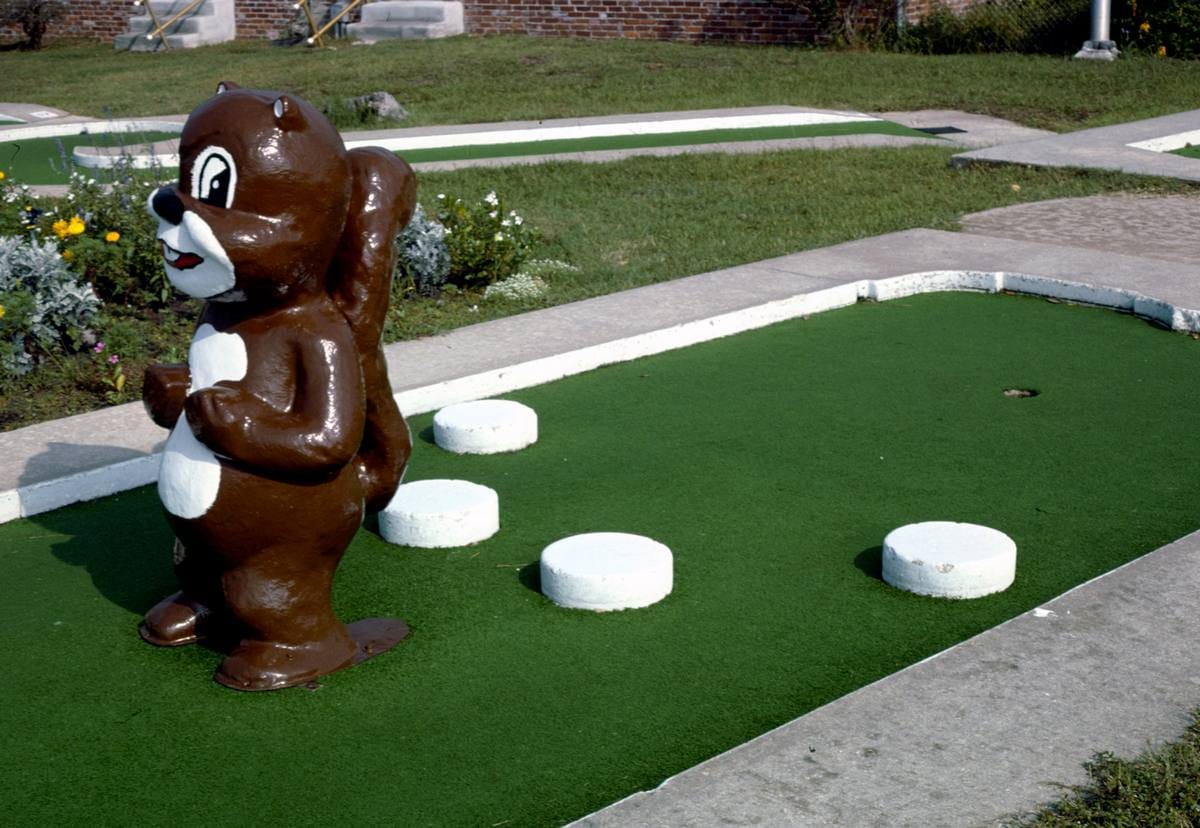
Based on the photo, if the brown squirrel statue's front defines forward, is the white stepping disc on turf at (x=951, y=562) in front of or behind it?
behind

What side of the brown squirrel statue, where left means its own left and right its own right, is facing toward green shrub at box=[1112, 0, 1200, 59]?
back

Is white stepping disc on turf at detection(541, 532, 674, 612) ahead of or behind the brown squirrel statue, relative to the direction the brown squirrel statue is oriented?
behind

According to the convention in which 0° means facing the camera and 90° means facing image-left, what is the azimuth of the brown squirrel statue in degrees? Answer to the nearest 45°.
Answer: approximately 45°

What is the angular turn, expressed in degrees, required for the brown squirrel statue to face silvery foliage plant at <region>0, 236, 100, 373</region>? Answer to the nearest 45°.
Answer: approximately 135° to its right

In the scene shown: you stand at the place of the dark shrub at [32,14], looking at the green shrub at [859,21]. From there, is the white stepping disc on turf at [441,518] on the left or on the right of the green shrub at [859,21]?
right

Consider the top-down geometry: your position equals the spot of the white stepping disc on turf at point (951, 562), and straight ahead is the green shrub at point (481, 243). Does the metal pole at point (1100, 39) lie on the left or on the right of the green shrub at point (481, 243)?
right

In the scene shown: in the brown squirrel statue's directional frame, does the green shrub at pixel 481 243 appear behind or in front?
behind

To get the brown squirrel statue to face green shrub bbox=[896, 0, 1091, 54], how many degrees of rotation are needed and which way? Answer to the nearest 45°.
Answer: approximately 180°

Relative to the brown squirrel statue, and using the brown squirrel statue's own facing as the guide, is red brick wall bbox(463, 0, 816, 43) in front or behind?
behind

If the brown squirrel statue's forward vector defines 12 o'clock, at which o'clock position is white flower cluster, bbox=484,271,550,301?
The white flower cluster is roughly at 5 o'clock from the brown squirrel statue.

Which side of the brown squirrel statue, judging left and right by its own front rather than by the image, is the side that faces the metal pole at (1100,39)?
back
